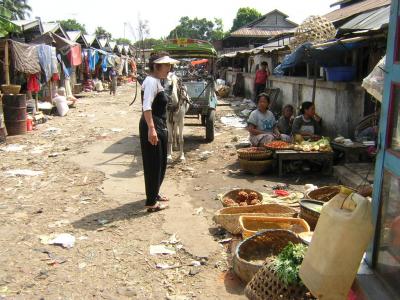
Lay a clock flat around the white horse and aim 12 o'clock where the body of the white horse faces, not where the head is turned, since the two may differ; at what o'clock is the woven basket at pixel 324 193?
The woven basket is roughly at 11 o'clock from the white horse.

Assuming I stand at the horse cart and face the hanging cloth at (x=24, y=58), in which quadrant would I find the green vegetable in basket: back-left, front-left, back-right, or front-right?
back-left

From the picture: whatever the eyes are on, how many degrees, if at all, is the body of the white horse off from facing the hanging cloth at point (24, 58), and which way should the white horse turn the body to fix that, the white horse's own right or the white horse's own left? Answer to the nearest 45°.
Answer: approximately 135° to the white horse's own right

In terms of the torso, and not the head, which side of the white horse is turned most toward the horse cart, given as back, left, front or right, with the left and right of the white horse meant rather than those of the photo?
back

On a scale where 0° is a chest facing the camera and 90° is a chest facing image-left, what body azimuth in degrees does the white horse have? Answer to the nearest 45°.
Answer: approximately 0°

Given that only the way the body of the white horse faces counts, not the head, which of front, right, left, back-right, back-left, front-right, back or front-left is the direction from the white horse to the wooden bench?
front-left

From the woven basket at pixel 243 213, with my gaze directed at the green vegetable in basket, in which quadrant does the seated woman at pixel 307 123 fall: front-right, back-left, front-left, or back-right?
back-left
